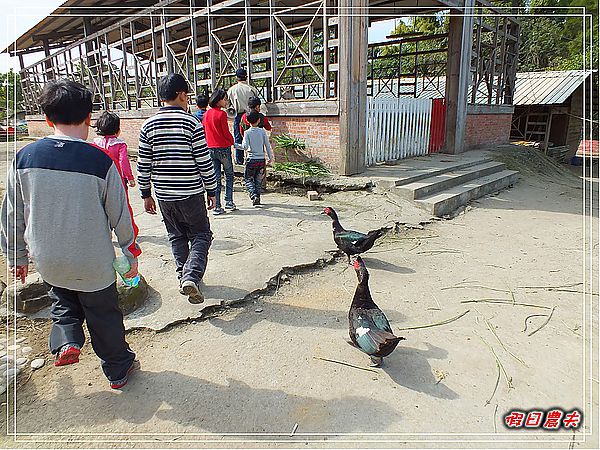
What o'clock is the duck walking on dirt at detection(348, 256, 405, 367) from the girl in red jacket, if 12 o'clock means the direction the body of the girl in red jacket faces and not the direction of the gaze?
The duck walking on dirt is roughly at 4 o'clock from the girl in red jacket.

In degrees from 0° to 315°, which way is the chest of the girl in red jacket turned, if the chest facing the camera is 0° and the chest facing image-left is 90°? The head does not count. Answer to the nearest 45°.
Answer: approximately 225°

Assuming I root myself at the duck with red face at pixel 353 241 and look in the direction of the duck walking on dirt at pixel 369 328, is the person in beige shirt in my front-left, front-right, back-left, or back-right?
back-right

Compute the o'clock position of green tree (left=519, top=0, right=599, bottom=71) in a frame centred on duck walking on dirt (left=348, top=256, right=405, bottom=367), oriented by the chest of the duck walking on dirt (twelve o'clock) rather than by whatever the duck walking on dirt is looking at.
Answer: The green tree is roughly at 2 o'clock from the duck walking on dirt.

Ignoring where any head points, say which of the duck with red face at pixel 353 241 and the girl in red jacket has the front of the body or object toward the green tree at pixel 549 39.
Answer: the girl in red jacket

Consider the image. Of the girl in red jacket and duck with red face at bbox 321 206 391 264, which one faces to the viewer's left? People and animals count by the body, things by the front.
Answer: the duck with red face

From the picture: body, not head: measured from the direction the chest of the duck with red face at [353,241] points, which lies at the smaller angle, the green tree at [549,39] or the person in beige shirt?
the person in beige shirt

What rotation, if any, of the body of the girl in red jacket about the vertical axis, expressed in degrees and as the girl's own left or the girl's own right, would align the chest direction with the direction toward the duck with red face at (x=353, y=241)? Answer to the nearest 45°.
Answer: approximately 90° to the girl's own right

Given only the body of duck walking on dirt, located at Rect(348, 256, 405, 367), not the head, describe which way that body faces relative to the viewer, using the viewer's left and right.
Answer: facing away from the viewer and to the left of the viewer

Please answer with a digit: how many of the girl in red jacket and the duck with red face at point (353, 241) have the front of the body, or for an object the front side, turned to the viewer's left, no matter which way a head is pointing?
1

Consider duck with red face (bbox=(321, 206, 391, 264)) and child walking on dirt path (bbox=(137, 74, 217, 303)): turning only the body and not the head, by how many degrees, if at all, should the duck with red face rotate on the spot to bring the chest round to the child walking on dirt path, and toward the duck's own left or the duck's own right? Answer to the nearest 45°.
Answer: approximately 45° to the duck's own left

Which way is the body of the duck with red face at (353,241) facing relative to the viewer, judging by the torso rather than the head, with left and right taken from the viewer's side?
facing to the left of the viewer

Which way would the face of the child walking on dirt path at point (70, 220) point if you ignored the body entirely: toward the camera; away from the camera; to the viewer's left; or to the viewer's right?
away from the camera
